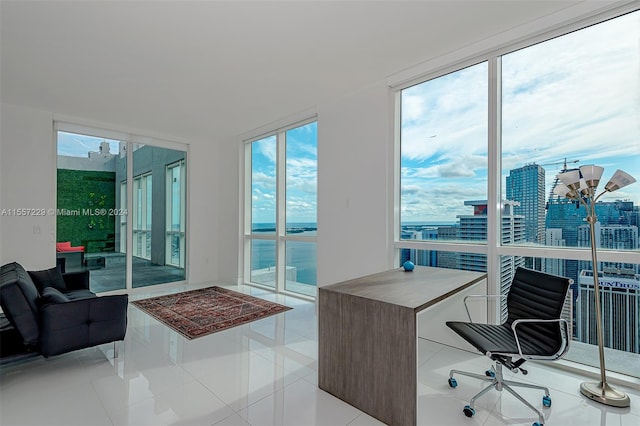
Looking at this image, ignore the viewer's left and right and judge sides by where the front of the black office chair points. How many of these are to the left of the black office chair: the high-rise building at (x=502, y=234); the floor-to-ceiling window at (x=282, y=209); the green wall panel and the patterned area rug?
0

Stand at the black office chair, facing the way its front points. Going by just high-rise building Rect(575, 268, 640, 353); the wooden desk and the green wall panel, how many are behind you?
1

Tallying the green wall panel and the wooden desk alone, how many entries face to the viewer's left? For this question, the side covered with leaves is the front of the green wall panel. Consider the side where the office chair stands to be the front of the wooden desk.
0

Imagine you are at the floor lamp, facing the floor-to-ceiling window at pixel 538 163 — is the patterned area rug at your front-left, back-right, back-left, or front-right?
front-left

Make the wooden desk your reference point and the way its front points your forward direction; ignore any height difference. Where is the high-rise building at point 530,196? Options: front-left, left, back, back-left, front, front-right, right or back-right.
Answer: left

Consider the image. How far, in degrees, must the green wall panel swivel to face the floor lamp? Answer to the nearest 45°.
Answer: approximately 45° to its left

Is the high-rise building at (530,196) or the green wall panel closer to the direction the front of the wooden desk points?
the high-rise building

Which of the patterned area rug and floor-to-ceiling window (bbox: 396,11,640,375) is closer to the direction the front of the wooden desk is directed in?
the floor-to-ceiling window

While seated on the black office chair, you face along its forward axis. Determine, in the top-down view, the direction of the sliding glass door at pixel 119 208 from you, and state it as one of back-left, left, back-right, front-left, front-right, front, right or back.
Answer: front-right

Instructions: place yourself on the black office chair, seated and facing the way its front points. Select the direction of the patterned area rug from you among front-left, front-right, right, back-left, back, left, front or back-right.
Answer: front-right

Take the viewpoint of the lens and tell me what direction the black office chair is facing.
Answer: facing the viewer and to the left of the viewer

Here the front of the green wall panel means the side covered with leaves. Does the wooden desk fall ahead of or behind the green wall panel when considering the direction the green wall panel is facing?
ahead

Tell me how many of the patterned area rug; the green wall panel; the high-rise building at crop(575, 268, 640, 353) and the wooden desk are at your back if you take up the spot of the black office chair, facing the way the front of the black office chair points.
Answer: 1

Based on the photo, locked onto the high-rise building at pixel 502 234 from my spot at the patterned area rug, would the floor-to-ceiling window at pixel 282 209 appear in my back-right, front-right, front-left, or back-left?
front-left

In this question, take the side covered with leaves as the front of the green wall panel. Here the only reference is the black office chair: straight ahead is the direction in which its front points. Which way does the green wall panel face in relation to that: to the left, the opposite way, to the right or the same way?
to the left

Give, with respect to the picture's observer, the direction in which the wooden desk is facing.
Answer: facing the viewer and to the right of the viewer

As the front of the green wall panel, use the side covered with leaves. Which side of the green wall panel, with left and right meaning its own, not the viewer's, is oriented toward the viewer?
front
